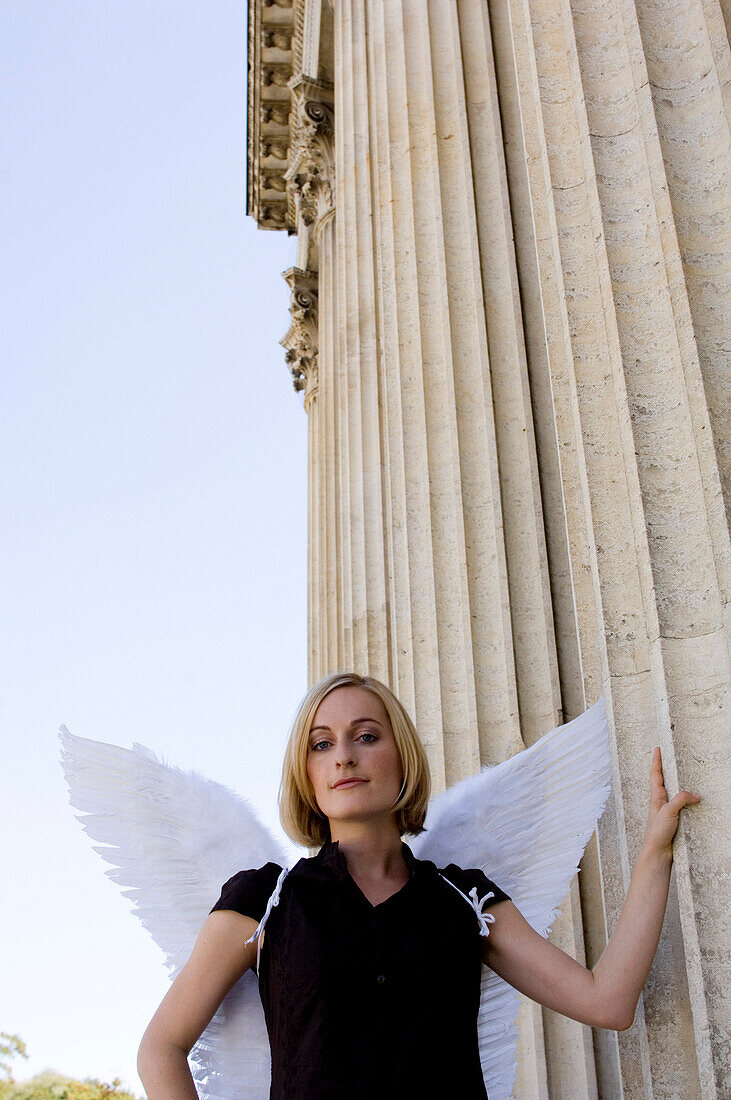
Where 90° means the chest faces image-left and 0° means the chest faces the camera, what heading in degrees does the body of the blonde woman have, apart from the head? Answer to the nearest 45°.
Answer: approximately 0°
